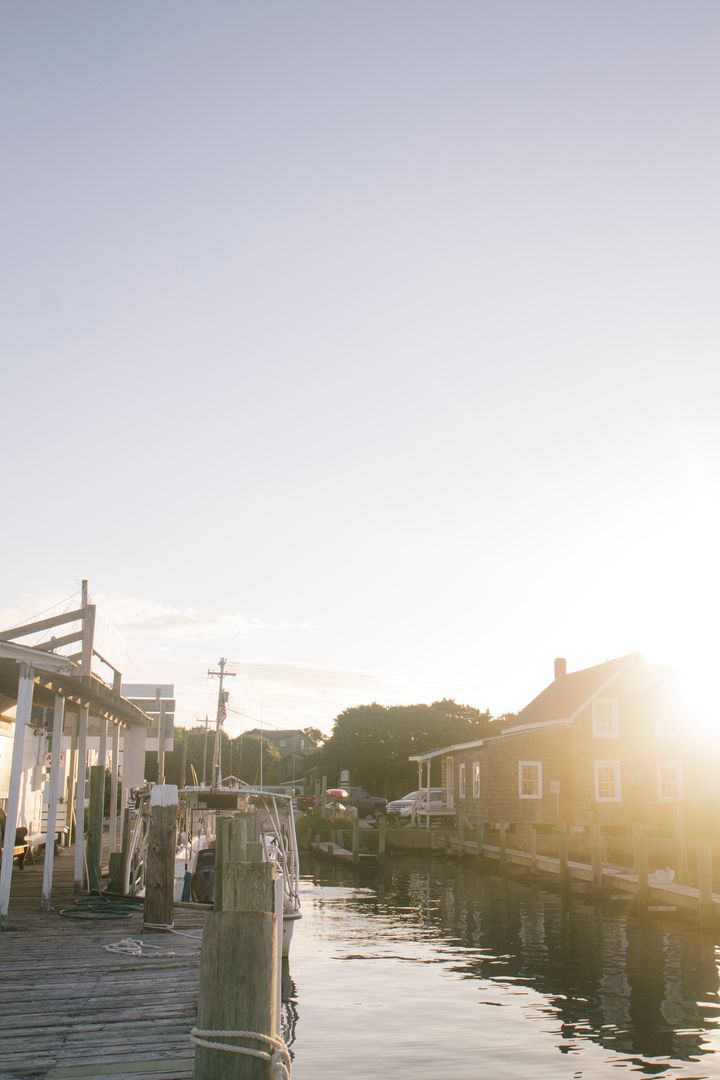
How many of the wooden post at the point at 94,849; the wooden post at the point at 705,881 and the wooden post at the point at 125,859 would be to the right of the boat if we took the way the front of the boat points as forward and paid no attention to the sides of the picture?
1

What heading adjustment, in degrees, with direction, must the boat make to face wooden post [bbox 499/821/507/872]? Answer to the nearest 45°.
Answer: approximately 45° to its right

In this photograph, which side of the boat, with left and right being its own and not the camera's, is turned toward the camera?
back

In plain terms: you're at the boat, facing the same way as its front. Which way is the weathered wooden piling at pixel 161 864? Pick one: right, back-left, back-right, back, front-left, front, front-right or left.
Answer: back

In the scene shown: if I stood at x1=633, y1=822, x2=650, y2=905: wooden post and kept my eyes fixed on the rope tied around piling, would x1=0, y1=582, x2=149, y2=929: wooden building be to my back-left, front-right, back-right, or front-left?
front-right

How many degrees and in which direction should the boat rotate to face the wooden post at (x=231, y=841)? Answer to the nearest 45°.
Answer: approximately 180°

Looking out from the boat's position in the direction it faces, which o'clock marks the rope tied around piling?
The rope tied around piling is roughly at 6 o'clock from the boat.
